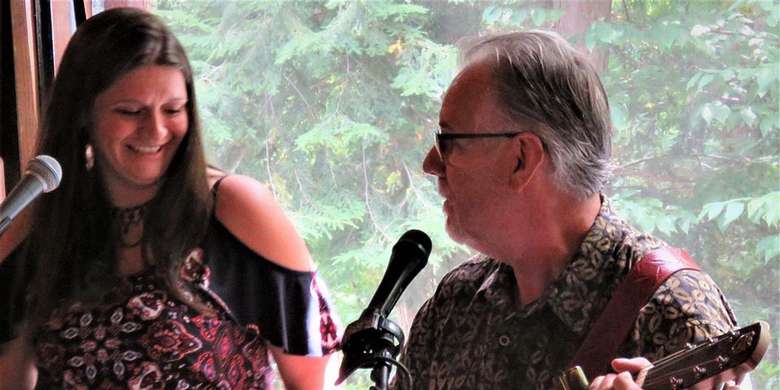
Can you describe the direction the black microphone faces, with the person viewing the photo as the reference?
facing to the right of the viewer

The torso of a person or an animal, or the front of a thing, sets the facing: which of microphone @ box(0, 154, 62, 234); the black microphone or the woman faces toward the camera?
the woman

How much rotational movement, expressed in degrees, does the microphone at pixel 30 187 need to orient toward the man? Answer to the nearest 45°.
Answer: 0° — it already faces them

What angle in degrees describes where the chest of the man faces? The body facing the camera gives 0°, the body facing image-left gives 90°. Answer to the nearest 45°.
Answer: approximately 45°

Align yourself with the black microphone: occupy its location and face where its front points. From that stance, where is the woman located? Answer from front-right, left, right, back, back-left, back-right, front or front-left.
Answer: back-left

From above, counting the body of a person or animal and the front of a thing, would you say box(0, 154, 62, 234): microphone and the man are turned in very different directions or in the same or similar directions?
very different directions

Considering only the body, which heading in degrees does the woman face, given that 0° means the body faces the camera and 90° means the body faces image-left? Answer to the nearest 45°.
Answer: approximately 0°

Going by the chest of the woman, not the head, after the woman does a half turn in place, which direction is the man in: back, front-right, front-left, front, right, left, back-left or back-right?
back-right

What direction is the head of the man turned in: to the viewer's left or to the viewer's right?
to the viewer's left

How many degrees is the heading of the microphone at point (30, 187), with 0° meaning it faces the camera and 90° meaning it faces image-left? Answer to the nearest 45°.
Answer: approximately 270°

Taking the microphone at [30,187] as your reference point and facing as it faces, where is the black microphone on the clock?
The black microphone is roughly at 1 o'clock from the microphone.

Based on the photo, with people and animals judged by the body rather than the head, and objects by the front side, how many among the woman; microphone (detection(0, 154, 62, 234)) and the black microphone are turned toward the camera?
1

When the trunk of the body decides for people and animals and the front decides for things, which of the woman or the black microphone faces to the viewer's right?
the black microphone

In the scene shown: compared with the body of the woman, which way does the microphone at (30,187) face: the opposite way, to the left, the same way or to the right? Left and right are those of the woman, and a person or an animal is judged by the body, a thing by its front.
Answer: to the left
